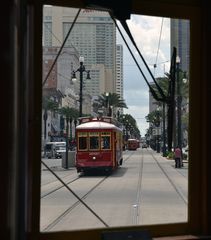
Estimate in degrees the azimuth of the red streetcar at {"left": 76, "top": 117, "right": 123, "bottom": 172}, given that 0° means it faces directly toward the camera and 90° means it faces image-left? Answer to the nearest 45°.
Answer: approximately 0°
